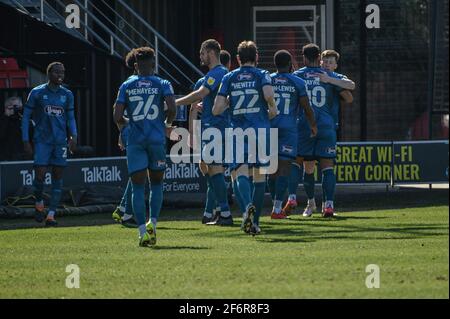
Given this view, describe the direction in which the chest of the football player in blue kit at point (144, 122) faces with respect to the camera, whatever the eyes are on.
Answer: away from the camera

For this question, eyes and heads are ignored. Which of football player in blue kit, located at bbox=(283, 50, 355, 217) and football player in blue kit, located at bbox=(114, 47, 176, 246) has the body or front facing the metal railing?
football player in blue kit, located at bbox=(114, 47, 176, 246)

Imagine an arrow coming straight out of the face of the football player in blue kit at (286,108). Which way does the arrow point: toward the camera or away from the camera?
away from the camera

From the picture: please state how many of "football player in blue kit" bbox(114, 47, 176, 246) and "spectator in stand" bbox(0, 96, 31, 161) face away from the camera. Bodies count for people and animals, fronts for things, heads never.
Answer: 1

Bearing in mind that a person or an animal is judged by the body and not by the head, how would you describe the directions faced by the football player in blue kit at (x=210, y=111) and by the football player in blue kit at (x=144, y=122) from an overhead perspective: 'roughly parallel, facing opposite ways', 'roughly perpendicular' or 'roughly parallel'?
roughly perpendicular

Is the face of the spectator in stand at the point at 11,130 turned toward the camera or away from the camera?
toward the camera

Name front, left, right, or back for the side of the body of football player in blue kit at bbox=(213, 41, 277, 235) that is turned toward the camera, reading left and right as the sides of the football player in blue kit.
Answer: back

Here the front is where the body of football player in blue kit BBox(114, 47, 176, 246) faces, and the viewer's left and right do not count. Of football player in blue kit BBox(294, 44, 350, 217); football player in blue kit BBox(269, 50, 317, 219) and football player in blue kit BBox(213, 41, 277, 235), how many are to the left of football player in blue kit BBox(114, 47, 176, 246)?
0

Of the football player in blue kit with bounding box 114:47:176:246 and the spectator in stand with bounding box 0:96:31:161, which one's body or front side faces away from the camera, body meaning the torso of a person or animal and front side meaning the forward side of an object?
the football player in blue kit
